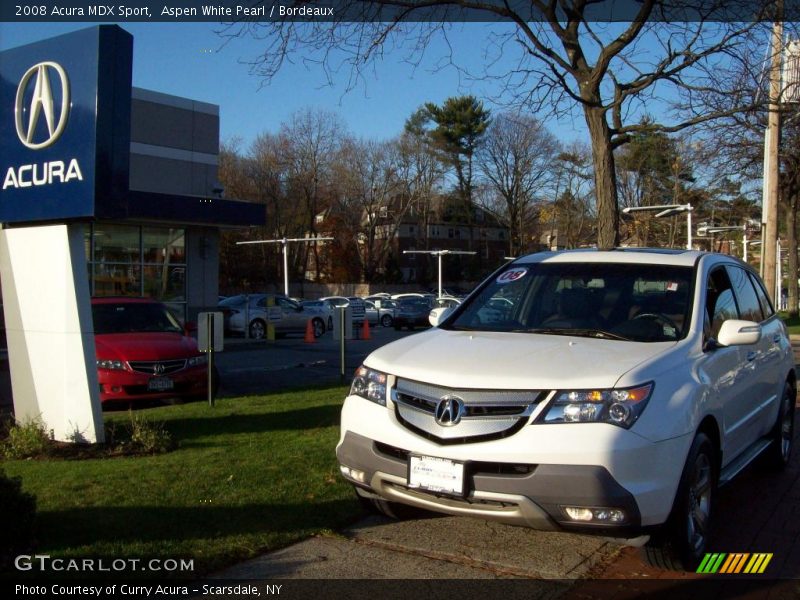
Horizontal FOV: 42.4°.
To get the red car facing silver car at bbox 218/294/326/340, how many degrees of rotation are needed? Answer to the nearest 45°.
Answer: approximately 135° to its left

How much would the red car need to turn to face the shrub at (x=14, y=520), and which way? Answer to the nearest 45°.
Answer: approximately 45° to its right

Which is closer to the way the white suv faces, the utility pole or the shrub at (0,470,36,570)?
the shrub

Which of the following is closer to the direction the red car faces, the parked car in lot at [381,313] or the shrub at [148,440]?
the shrub

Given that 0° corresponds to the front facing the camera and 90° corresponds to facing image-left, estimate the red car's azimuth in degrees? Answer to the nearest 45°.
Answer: approximately 315°

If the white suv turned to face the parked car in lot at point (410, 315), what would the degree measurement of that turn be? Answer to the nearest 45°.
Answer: approximately 135° to its right

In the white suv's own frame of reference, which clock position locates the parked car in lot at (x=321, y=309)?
The parked car in lot is roughly at 4 o'clock from the white suv.

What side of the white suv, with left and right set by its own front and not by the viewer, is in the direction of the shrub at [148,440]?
right

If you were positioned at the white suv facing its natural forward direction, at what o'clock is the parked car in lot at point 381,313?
The parked car in lot is roughly at 4 o'clock from the white suv.

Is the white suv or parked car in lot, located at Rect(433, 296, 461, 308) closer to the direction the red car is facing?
the white suv

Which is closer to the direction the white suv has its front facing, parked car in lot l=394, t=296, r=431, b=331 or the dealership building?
the dealership building

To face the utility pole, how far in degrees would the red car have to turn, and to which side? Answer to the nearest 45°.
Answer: approximately 90° to its left
